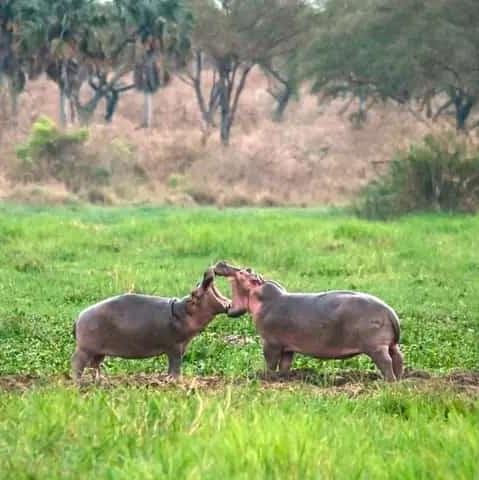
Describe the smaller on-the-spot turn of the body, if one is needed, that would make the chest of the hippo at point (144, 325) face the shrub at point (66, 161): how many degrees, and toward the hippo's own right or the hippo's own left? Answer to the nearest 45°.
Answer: approximately 90° to the hippo's own left

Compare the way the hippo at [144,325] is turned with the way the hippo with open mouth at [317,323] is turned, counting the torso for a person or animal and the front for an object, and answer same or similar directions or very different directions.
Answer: very different directions

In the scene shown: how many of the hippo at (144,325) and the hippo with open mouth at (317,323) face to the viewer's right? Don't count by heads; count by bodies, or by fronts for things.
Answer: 1

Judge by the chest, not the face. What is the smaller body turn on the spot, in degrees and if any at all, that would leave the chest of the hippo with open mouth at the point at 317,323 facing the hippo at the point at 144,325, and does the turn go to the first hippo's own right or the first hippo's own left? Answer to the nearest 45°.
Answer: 0° — it already faces it

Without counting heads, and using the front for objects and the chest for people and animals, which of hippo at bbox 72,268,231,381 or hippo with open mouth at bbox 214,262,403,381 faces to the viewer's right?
the hippo

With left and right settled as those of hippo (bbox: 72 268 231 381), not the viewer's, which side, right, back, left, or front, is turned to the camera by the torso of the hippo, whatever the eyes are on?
right

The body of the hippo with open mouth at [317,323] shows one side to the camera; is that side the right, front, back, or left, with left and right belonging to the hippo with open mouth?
left

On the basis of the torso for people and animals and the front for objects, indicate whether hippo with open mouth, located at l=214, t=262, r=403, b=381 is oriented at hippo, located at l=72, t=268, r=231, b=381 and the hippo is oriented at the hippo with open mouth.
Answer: yes

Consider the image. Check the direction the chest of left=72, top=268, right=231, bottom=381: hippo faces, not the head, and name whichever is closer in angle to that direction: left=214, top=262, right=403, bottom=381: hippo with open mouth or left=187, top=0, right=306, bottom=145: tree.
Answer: the hippo with open mouth
